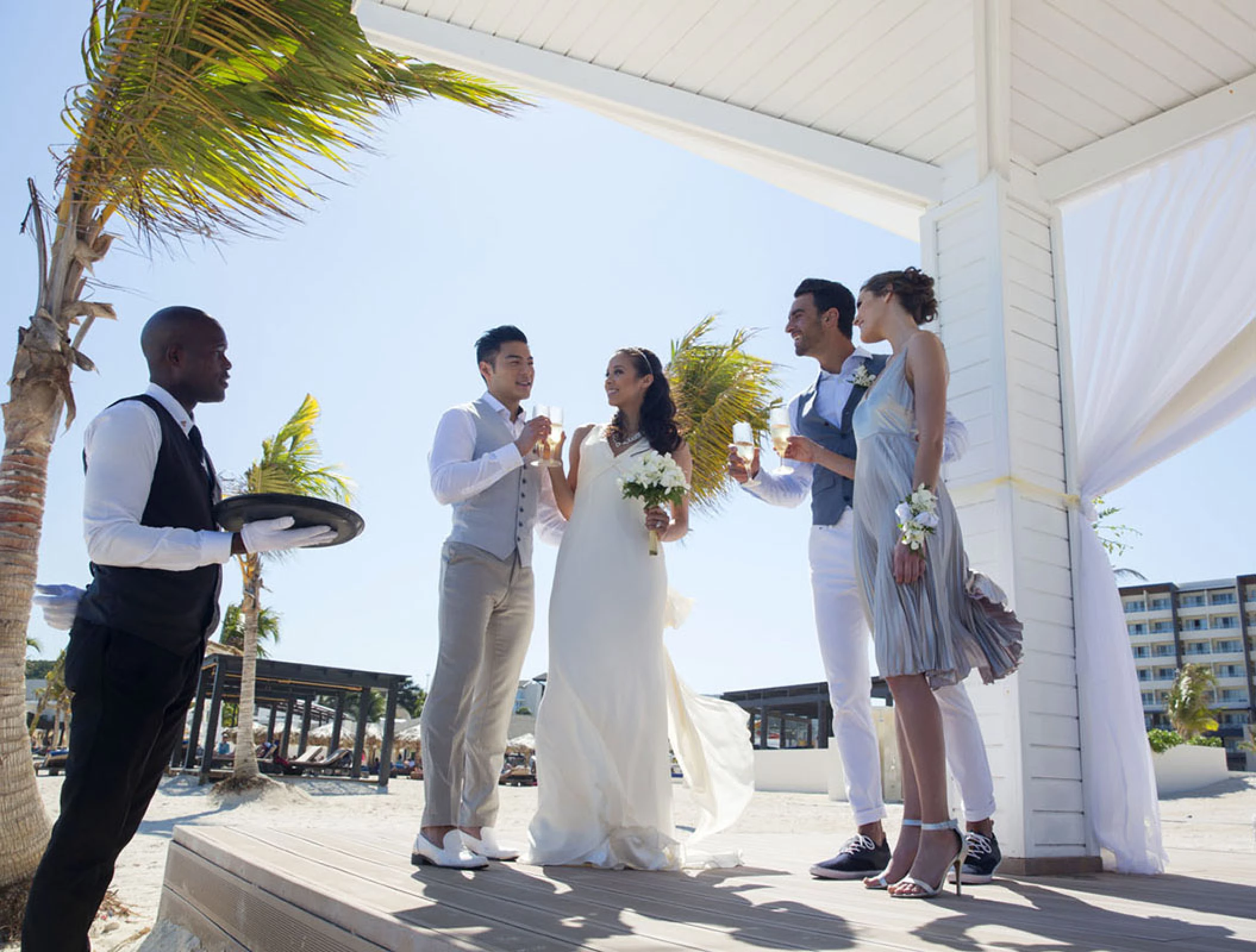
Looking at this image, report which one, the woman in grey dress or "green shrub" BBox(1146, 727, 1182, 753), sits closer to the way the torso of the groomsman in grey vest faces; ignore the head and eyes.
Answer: the woman in grey dress

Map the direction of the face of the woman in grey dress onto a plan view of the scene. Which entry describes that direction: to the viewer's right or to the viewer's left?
to the viewer's left

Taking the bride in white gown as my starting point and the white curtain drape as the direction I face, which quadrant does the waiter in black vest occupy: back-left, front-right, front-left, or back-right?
back-right

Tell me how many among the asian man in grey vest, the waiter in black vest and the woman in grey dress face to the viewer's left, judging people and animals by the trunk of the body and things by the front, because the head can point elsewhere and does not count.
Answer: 1

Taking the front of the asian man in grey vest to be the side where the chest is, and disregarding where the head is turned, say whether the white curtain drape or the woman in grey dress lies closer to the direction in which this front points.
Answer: the woman in grey dress

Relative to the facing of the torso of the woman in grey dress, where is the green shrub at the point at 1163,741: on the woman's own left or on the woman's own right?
on the woman's own right

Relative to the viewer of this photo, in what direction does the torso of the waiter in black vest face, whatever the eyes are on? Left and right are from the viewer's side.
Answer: facing to the right of the viewer

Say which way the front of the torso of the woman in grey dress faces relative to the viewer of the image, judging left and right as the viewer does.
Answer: facing to the left of the viewer

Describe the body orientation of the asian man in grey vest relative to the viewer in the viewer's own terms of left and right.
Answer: facing the viewer and to the right of the viewer

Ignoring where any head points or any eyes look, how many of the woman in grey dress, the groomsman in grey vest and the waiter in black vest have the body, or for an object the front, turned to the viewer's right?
1

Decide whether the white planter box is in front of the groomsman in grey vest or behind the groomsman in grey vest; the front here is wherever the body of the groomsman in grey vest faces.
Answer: behind

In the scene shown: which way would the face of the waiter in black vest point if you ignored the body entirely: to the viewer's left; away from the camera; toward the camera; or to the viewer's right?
to the viewer's right

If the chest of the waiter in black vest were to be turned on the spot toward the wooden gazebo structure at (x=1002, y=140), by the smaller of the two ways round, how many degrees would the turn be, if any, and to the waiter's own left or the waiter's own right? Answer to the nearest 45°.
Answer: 0° — they already face it

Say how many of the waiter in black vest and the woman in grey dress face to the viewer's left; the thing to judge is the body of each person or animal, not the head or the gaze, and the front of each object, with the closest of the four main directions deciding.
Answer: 1

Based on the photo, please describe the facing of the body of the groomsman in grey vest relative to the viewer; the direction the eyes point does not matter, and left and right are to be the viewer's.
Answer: facing the viewer and to the left of the viewer

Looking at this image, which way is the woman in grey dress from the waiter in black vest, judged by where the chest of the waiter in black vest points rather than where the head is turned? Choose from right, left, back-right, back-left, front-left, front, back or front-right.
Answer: front
